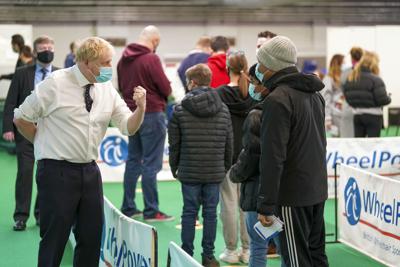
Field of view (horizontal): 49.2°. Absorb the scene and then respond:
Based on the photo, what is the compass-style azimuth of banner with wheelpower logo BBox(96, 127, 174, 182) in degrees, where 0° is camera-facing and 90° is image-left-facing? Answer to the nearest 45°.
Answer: approximately 0°

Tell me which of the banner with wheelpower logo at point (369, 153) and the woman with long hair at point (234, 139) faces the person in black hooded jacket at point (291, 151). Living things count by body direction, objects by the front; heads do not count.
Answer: the banner with wheelpower logo

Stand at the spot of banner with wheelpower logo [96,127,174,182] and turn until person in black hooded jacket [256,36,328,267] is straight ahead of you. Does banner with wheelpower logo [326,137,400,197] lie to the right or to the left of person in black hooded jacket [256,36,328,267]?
left

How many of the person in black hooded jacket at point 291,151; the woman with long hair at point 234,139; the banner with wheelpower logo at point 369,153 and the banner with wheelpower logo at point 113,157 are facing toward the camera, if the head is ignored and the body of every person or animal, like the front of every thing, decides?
2

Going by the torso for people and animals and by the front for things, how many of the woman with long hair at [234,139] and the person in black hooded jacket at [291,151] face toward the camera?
0

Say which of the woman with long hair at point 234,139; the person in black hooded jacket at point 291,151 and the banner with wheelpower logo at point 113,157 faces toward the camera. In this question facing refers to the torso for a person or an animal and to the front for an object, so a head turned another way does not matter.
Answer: the banner with wheelpower logo

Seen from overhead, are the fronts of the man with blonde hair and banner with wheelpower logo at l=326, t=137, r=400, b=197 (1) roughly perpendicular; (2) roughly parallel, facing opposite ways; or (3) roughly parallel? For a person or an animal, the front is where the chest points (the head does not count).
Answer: roughly perpendicular

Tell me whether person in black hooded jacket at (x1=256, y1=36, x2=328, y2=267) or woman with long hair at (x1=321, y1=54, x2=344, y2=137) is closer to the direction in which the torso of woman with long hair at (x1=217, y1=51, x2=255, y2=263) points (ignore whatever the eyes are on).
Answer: the woman with long hair

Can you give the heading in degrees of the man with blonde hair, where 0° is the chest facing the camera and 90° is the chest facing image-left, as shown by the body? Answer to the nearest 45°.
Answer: approximately 315°

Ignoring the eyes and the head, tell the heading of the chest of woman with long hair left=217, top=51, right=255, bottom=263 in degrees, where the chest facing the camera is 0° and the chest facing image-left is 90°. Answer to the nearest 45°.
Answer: approximately 135°

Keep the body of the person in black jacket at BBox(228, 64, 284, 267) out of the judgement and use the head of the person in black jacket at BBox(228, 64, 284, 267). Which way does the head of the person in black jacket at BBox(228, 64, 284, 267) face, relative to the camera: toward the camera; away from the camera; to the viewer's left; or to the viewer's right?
to the viewer's left

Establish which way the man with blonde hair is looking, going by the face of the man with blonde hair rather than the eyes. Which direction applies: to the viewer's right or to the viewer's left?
to the viewer's right

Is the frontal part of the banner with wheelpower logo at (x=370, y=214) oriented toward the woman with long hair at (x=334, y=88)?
no
